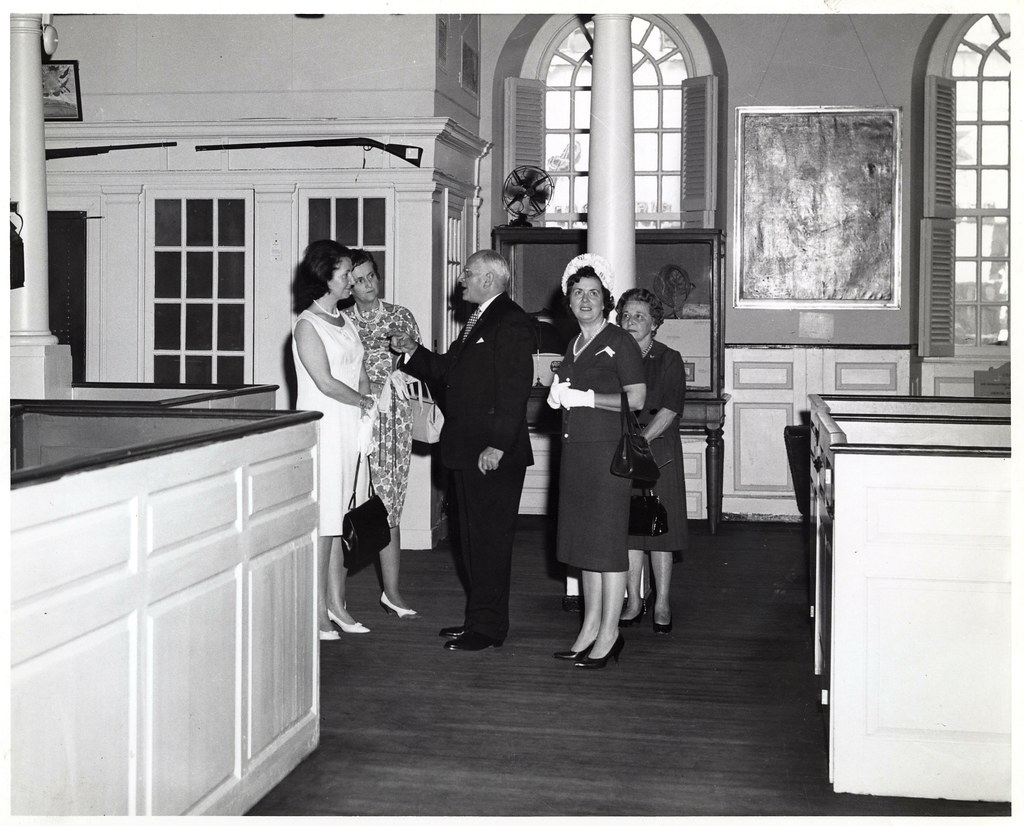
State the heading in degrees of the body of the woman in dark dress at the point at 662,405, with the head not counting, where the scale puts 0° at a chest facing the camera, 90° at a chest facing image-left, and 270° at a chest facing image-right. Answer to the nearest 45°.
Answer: approximately 45°

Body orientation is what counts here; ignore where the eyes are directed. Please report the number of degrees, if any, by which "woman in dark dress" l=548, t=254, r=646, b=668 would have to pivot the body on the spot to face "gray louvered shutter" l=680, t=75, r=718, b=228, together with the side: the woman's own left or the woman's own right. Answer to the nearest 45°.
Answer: approximately 135° to the woman's own right

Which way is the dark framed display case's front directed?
toward the camera

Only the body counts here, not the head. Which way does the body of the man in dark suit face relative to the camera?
to the viewer's left

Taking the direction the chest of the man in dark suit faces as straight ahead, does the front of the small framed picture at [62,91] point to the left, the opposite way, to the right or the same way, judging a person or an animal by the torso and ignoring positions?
to the left

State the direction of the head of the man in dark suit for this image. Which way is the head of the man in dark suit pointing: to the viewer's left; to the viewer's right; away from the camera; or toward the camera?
to the viewer's left

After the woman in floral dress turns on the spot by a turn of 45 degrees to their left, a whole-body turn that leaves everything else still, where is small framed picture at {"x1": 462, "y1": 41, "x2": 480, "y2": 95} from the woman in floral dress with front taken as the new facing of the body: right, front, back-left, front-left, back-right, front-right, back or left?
left

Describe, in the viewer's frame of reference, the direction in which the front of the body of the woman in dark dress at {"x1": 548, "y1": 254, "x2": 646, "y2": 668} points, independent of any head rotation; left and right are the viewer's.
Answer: facing the viewer and to the left of the viewer

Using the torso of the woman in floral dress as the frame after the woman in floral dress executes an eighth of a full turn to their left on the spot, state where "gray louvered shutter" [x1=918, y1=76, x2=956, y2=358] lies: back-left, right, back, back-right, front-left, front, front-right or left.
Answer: front-left

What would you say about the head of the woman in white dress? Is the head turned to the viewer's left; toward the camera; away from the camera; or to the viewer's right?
to the viewer's right

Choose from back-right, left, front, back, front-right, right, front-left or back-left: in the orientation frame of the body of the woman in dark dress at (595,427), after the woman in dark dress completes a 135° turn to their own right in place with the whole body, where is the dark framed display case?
front

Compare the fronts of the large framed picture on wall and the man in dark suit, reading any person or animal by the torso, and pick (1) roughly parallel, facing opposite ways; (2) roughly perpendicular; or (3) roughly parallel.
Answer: roughly perpendicular
